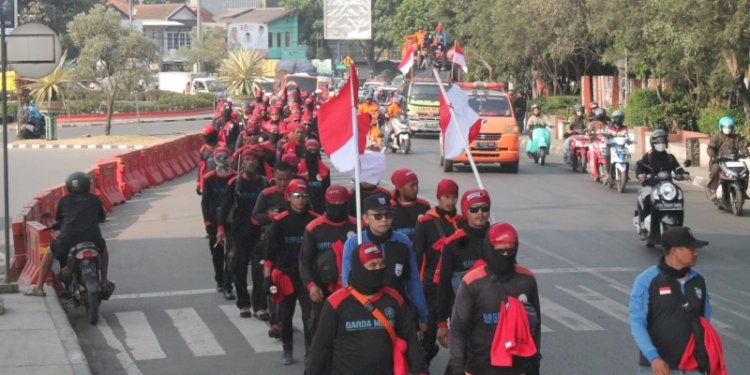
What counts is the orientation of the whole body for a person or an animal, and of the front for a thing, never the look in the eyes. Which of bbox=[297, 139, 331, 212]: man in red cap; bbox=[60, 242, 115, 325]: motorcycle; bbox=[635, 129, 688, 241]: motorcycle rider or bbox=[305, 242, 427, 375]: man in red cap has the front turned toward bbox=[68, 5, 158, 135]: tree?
the motorcycle

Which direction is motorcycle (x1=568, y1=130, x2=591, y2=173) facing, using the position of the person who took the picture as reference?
facing the viewer

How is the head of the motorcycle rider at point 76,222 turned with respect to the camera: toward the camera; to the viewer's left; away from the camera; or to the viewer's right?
away from the camera

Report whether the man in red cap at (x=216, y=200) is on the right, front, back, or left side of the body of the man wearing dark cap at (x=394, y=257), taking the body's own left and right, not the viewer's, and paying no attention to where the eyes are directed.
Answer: back

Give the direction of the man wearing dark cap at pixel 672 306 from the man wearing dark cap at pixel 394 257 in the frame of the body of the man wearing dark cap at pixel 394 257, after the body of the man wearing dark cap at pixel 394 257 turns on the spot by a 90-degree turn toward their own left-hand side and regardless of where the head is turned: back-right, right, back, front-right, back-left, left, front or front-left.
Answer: front-right

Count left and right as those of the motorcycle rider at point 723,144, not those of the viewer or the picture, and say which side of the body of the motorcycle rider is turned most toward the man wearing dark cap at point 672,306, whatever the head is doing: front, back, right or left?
front

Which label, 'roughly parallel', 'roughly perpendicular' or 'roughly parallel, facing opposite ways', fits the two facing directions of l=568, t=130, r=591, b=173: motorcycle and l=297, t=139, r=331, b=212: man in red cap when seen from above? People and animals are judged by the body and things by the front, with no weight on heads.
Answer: roughly parallel

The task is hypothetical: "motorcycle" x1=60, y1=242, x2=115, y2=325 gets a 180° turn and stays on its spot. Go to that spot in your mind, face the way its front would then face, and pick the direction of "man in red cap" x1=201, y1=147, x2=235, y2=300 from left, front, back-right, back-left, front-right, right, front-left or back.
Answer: back-left

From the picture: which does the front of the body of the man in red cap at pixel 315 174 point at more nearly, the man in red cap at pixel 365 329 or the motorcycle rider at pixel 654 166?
the man in red cap

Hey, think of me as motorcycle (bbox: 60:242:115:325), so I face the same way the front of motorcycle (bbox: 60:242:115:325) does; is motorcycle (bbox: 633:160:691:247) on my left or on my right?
on my right

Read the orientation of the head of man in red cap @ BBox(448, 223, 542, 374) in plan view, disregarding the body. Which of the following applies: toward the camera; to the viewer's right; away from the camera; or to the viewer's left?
toward the camera

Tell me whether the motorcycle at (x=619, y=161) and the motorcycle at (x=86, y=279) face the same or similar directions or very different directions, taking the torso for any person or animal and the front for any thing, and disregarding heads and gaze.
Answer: very different directions

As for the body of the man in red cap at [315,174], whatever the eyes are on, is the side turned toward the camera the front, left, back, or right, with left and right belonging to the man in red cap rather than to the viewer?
front

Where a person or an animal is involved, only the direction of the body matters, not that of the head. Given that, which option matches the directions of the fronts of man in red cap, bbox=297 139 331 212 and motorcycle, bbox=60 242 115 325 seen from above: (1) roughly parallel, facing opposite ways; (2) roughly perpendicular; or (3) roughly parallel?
roughly parallel, facing opposite ways
